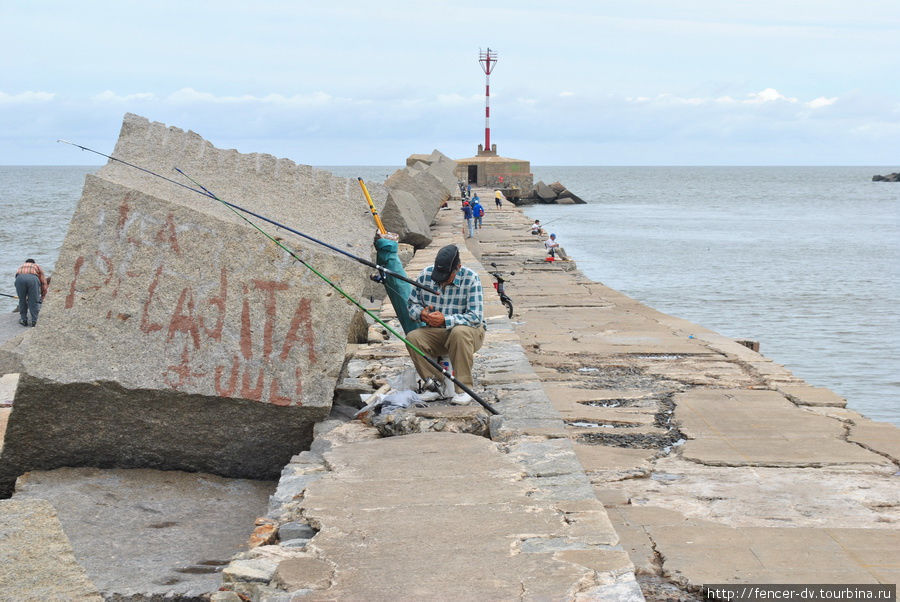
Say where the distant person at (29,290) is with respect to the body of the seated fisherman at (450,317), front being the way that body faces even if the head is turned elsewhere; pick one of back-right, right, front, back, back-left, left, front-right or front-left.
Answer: right

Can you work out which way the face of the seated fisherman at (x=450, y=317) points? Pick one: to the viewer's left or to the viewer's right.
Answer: to the viewer's left

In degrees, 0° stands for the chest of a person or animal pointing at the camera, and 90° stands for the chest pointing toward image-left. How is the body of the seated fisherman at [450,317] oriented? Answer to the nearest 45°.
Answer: approximately 45°

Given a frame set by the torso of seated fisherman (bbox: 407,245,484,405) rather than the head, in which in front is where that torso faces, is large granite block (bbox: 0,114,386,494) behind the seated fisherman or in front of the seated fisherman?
in front

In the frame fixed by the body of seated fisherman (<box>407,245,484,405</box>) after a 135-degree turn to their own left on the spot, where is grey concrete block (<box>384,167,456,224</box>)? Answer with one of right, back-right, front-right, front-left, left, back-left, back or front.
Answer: left

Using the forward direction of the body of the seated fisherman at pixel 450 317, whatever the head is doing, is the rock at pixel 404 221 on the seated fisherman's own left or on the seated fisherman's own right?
on the seated fisherman's own right
